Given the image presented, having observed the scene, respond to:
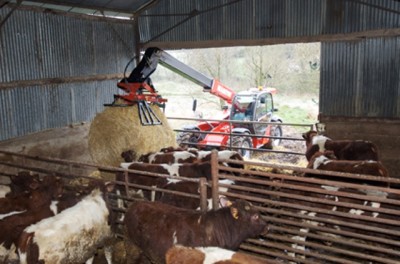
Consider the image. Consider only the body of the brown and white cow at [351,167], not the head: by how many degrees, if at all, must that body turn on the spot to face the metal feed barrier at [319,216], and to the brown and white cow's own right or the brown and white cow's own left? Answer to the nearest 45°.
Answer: approximately 90° to the brown and white cow's own left

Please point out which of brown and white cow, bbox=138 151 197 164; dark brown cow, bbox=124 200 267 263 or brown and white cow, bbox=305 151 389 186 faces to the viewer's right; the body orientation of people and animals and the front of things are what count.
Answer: dark brown cow, bbox=124 200 267 263

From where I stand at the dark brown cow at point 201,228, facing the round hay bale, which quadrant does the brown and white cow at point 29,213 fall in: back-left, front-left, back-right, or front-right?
front-left

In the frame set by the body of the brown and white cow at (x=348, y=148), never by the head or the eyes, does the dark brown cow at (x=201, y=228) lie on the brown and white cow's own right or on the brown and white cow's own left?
on the brown and white cow's own left

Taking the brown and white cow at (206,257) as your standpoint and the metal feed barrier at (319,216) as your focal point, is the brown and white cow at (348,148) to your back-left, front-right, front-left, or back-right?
front-left

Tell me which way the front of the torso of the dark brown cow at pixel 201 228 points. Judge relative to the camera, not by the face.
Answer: to the viewer's right

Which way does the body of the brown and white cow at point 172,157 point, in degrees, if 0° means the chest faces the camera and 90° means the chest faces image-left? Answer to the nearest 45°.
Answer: approximately 90°

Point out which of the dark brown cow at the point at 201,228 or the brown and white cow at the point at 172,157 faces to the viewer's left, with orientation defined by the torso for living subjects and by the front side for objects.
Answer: the brown and white cow at the point at 172,157

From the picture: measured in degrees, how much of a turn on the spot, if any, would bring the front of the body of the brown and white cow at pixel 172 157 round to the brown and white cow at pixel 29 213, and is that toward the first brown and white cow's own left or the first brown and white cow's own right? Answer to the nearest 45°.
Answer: approximately 45° to the first brown and white cow's own left

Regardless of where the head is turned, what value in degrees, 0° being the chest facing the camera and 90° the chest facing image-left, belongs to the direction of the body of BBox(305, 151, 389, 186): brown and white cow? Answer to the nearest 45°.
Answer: approximately 90°

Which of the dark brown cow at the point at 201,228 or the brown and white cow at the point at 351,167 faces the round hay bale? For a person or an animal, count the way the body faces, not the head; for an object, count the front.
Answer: the brown and white cow at the point at 351,167

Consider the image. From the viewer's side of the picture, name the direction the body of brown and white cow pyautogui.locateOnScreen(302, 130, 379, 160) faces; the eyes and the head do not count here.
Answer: to the viewer's left

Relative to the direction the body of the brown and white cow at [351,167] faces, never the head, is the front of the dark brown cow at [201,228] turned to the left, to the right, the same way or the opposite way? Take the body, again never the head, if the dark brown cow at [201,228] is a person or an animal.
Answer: the opposite way

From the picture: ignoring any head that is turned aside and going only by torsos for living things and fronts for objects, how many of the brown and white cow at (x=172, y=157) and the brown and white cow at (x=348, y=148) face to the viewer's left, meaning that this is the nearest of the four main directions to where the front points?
2

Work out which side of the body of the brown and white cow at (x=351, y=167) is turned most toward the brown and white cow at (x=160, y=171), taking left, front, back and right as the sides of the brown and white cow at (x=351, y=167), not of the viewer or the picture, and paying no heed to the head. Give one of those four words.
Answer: front
